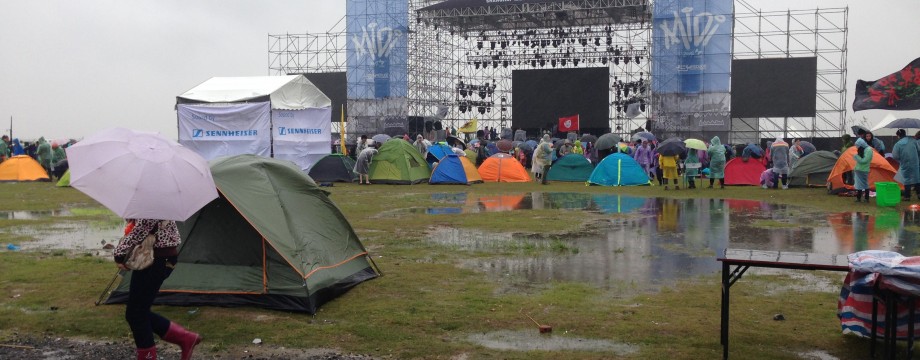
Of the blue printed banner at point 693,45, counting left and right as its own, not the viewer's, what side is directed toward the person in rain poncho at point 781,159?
front

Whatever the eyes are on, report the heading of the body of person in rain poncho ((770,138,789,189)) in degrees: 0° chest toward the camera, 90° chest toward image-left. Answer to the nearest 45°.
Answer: approximately 180°

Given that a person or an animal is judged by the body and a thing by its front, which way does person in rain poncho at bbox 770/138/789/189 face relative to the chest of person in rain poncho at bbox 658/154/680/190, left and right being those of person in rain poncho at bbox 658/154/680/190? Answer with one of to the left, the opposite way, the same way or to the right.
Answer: the same way

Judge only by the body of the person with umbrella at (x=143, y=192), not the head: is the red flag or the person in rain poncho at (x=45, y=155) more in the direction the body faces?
the person in rain poncho

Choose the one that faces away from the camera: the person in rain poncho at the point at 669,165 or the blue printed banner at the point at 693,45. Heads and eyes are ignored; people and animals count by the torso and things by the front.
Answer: the person in rain poncho

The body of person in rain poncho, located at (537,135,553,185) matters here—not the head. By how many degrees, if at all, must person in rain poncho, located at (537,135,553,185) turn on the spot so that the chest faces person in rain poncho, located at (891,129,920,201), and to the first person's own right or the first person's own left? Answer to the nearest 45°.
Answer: approximately 135° to the first person's own right

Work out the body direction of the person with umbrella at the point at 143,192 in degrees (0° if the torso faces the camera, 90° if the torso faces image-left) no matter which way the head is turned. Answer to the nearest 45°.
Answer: approximately 90°

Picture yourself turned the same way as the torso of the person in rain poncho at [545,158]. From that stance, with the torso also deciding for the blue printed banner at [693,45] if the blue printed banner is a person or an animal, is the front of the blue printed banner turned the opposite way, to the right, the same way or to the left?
the opposite way

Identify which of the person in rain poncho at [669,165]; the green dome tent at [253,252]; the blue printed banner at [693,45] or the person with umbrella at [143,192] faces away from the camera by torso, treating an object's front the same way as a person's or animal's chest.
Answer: the person in rain poncho

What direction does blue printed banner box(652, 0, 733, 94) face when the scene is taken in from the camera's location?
facing the viewer

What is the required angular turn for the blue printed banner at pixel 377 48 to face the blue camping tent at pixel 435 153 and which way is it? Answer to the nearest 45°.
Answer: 0° — it already faces it
